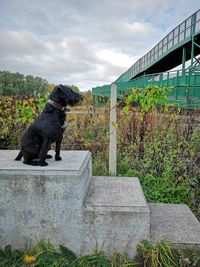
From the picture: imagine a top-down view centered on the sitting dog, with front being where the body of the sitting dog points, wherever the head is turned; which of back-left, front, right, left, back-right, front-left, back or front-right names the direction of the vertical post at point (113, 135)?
front-left

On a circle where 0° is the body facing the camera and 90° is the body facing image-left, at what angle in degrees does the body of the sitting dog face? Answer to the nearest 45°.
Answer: approximately 270°

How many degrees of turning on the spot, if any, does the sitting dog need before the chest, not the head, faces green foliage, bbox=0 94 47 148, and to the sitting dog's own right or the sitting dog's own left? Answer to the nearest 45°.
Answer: approximately 90° to the sitting dog's own left

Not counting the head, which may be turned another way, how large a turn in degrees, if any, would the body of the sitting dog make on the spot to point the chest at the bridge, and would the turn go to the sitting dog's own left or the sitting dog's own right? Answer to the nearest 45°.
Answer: approximately 45° to the sitting dog's own left

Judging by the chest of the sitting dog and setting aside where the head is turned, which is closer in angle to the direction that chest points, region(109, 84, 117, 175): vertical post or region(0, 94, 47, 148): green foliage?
the vertical post
